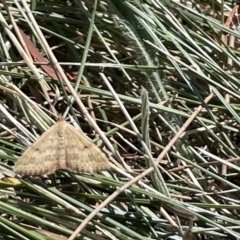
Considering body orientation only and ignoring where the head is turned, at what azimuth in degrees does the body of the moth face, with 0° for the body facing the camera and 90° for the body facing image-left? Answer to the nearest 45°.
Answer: approximately 180°
